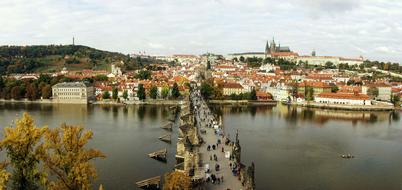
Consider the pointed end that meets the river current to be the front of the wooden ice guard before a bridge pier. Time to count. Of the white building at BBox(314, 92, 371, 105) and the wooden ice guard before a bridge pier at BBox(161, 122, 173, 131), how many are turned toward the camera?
1

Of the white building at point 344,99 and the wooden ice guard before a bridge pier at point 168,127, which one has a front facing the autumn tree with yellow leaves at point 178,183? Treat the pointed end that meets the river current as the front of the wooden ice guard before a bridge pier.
the white building

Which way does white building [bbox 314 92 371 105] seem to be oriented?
toward the camera

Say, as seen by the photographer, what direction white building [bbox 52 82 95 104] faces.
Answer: facing the viewer

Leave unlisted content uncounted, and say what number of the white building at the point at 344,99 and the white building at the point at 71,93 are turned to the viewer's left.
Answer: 0

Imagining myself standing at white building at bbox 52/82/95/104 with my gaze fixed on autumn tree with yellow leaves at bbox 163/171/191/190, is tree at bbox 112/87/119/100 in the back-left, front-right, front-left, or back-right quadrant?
front-left

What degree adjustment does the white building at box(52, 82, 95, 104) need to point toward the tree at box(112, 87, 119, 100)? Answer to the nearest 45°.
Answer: approximately 90° to its left

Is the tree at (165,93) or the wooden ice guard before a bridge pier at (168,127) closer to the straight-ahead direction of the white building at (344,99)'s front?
the wooden ice guard before a bridge pier

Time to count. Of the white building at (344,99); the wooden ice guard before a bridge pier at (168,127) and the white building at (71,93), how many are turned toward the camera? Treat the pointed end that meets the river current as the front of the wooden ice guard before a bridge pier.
2

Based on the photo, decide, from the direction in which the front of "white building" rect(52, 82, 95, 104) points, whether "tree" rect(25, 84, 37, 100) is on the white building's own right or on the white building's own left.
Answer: on the white building's own right

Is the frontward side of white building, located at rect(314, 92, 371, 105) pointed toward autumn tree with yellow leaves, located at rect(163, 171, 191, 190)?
yes

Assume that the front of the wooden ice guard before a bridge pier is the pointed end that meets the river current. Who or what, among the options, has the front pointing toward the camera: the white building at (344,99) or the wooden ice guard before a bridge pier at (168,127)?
the white building

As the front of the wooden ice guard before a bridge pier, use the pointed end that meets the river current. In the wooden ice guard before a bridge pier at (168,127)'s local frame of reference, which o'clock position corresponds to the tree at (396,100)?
The tree is roughly at 5 o'clock from the wooden ice guard before a bridge pier.

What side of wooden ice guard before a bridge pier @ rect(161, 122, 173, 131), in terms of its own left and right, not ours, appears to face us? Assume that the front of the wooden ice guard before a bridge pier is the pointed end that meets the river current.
left

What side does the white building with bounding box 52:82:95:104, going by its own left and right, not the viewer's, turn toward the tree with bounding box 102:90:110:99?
left

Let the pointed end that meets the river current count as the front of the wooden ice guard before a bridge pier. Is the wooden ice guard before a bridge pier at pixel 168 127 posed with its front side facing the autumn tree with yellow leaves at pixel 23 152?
no

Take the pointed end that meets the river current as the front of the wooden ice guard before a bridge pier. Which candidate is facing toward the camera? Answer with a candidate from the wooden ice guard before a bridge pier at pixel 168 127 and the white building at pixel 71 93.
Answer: the white building
